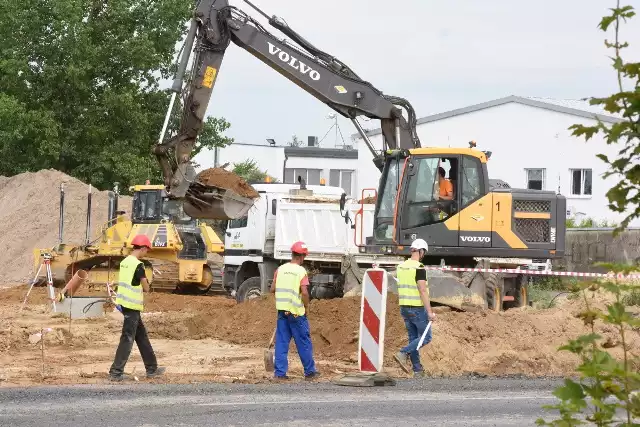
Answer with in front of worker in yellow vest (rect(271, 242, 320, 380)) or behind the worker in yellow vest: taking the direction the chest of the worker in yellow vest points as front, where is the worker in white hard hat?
in front

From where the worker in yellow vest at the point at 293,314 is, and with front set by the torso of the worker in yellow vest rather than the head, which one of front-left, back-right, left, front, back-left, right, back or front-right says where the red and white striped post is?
front-right

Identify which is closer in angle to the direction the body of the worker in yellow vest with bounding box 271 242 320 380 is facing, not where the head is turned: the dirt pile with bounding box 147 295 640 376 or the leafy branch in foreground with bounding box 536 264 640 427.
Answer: the dirt pile

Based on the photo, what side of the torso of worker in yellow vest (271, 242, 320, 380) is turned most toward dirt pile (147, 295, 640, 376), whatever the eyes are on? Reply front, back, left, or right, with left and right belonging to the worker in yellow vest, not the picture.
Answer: front

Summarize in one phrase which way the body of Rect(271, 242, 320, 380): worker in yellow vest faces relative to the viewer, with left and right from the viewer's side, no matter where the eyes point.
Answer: facing away from the viewer and to the right of the viewer

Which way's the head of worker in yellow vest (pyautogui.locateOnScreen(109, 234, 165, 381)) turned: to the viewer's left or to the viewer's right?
to the viewer's right
